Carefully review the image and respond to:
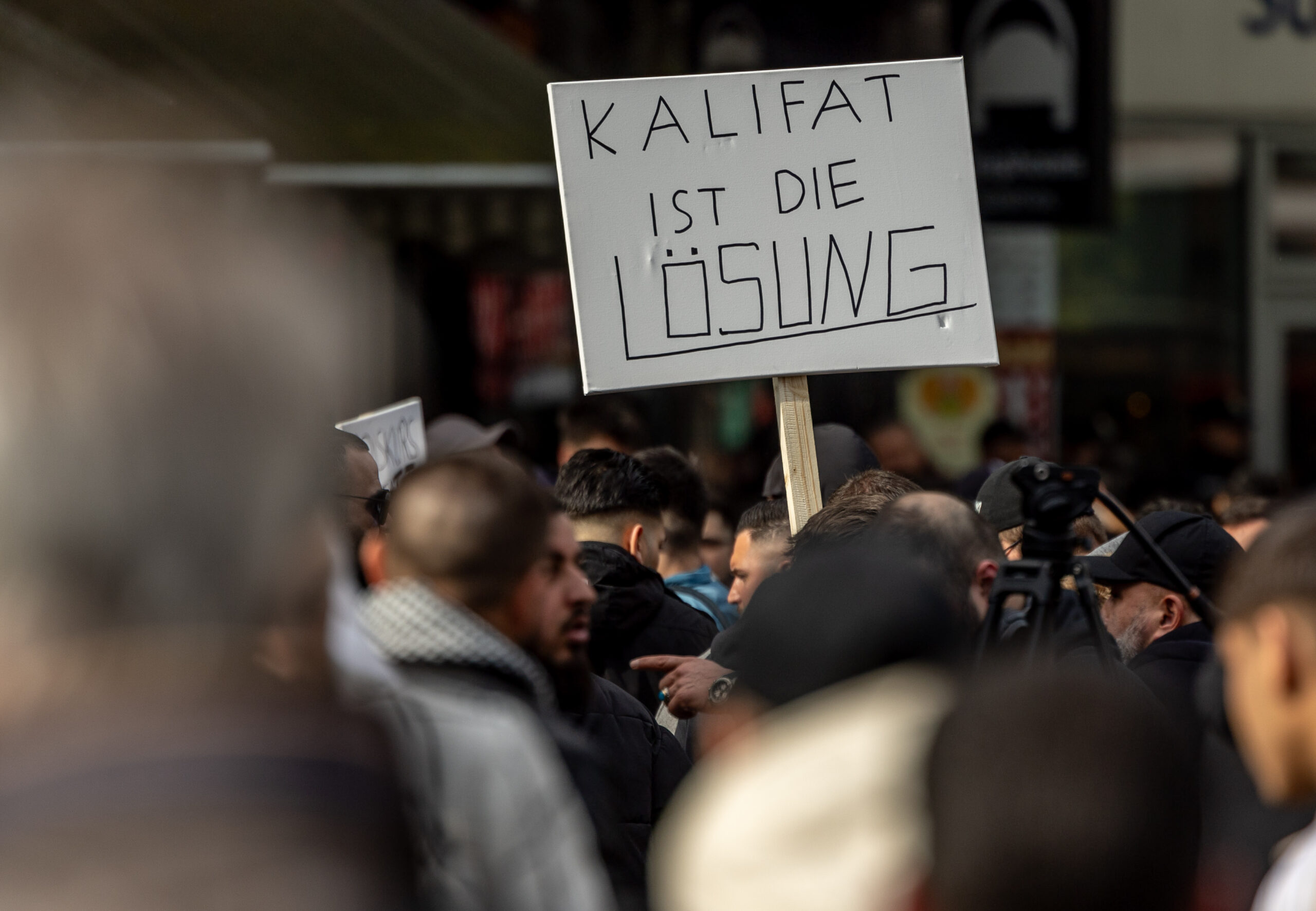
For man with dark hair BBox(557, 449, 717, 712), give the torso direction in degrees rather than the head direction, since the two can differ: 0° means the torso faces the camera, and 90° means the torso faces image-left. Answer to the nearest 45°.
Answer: approximately 225°

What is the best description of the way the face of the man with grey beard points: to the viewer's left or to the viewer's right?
to the viewer's left

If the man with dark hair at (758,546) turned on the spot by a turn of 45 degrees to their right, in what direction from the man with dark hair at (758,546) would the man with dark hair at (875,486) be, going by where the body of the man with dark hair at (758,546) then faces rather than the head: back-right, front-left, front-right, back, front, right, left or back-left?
back

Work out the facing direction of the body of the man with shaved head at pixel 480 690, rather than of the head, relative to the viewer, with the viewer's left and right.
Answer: facing away from the viewer and to the right of the viewer

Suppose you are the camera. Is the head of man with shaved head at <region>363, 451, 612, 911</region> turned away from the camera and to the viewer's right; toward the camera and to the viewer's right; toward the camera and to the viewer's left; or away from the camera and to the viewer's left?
away from the camera and to the viewer's right

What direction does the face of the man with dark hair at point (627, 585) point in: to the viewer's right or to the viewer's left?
to the viewer's right
